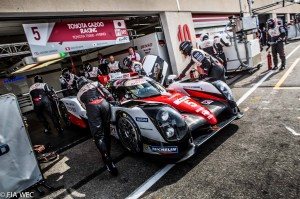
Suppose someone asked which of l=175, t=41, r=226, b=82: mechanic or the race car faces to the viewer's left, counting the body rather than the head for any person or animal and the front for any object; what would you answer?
the mechanic

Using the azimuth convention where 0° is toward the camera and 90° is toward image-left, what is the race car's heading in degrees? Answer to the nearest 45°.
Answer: approximately 315°

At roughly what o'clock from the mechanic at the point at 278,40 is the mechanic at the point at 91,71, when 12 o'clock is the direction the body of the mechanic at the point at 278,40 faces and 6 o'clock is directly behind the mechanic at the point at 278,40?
the mechanic at the point at 91,71 is roughly at 1 o'clock from the mechanic at the point at 278,40.

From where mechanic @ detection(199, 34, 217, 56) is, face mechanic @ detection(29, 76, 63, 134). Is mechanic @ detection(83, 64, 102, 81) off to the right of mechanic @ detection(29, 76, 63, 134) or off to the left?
right

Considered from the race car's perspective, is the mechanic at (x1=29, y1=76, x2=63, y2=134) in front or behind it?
behind

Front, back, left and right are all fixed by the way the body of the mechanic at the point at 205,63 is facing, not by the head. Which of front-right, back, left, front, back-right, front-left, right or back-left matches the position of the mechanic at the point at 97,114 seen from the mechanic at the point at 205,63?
front-left

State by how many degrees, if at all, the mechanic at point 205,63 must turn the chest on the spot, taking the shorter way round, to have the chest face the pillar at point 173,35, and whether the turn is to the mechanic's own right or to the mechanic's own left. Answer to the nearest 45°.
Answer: approximately 90° to the mechanic's own right

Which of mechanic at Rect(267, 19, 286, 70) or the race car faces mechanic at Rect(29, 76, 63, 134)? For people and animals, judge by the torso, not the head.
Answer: mechanic at Rect(267, 19, 286, 70)

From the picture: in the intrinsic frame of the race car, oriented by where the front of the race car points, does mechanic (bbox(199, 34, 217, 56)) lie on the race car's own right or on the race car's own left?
on the race car's own left

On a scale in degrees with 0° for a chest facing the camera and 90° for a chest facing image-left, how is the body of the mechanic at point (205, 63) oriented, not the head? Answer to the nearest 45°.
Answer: approximately 90°

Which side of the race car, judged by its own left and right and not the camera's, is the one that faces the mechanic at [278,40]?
left

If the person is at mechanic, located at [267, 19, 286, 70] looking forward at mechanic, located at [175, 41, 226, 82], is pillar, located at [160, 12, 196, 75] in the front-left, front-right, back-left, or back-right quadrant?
front-right

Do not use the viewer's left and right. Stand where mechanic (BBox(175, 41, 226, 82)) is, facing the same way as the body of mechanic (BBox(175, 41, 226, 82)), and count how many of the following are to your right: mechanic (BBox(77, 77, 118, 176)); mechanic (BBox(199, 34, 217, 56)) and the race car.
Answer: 1

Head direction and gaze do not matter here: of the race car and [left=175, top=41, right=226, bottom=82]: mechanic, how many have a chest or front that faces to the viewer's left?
1

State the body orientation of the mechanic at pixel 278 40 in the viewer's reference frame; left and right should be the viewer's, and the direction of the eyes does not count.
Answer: facing the viewer and to the left of the viewer
